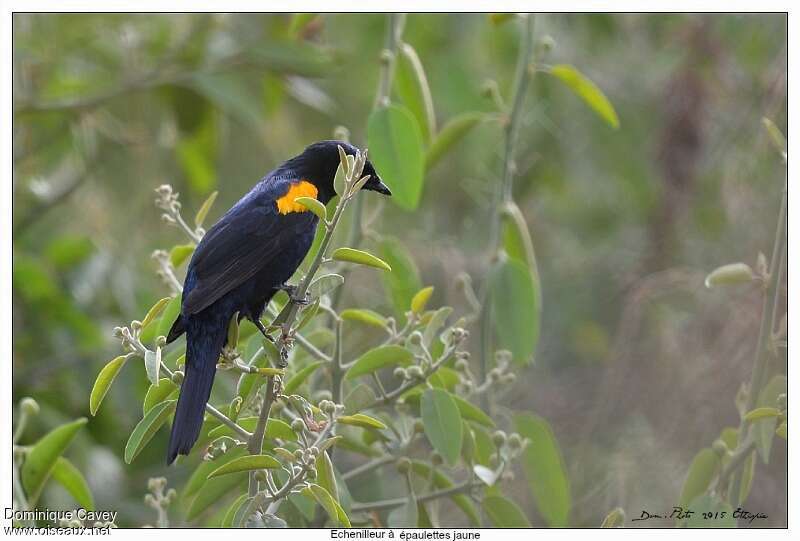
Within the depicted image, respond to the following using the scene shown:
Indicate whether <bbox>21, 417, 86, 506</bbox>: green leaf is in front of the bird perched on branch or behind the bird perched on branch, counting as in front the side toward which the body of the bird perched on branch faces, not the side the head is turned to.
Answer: behind

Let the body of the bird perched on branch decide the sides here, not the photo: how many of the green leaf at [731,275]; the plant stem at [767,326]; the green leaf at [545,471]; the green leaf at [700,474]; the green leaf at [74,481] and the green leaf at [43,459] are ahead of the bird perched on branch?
4

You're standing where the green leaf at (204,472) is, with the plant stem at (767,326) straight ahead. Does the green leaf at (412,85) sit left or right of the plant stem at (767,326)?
left

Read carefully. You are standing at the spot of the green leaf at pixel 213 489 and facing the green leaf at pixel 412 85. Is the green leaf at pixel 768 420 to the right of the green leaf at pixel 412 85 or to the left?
right

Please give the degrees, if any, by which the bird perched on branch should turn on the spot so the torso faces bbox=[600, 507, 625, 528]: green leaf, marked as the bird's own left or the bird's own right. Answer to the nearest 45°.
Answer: approximately 45° to the bird's own right

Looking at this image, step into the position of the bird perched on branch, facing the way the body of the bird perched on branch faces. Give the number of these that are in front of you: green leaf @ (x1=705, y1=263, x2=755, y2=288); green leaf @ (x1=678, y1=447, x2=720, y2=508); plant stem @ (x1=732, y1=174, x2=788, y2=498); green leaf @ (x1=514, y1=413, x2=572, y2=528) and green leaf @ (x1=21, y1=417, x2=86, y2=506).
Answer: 4

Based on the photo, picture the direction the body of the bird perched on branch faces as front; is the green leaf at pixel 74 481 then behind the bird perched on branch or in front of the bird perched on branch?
behind

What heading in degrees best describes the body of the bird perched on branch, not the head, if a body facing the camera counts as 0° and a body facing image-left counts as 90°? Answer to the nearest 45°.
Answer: approximately 270°
